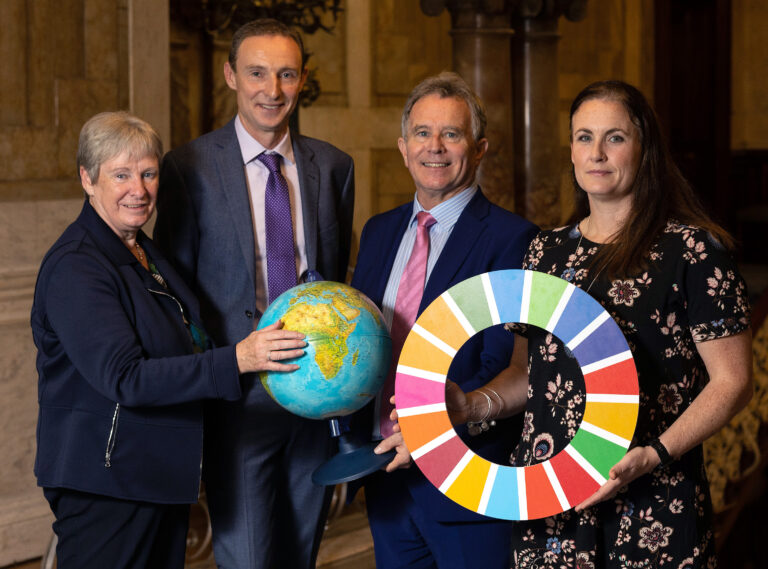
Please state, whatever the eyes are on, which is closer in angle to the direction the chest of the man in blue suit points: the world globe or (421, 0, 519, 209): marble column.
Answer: the world globe

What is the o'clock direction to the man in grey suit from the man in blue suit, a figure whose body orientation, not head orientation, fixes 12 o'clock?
The man in grey suit is roughly at 2 o'clock from the man in blue suit.

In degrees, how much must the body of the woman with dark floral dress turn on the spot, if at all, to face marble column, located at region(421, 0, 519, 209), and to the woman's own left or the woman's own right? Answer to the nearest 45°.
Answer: approximately 135° to the woman's own right

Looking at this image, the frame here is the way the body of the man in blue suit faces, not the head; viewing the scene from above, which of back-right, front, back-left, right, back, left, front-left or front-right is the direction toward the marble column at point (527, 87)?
back-right

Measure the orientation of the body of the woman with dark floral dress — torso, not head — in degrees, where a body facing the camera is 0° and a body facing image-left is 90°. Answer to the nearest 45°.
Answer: approximately 45°

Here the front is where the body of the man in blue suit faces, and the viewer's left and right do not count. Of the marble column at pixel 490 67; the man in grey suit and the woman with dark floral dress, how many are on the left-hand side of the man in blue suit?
1

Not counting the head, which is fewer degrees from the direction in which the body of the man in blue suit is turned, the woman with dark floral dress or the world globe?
the world globe

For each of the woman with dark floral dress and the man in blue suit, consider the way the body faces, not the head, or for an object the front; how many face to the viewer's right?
0

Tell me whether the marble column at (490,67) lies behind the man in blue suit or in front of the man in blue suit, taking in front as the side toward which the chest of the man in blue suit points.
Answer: behind

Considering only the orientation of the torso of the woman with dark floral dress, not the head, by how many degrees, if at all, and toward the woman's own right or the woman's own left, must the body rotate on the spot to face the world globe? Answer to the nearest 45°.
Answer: approximately 45° to the woman's own right

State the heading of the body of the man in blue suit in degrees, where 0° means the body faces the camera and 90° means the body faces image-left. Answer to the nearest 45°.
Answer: approximately 45°
